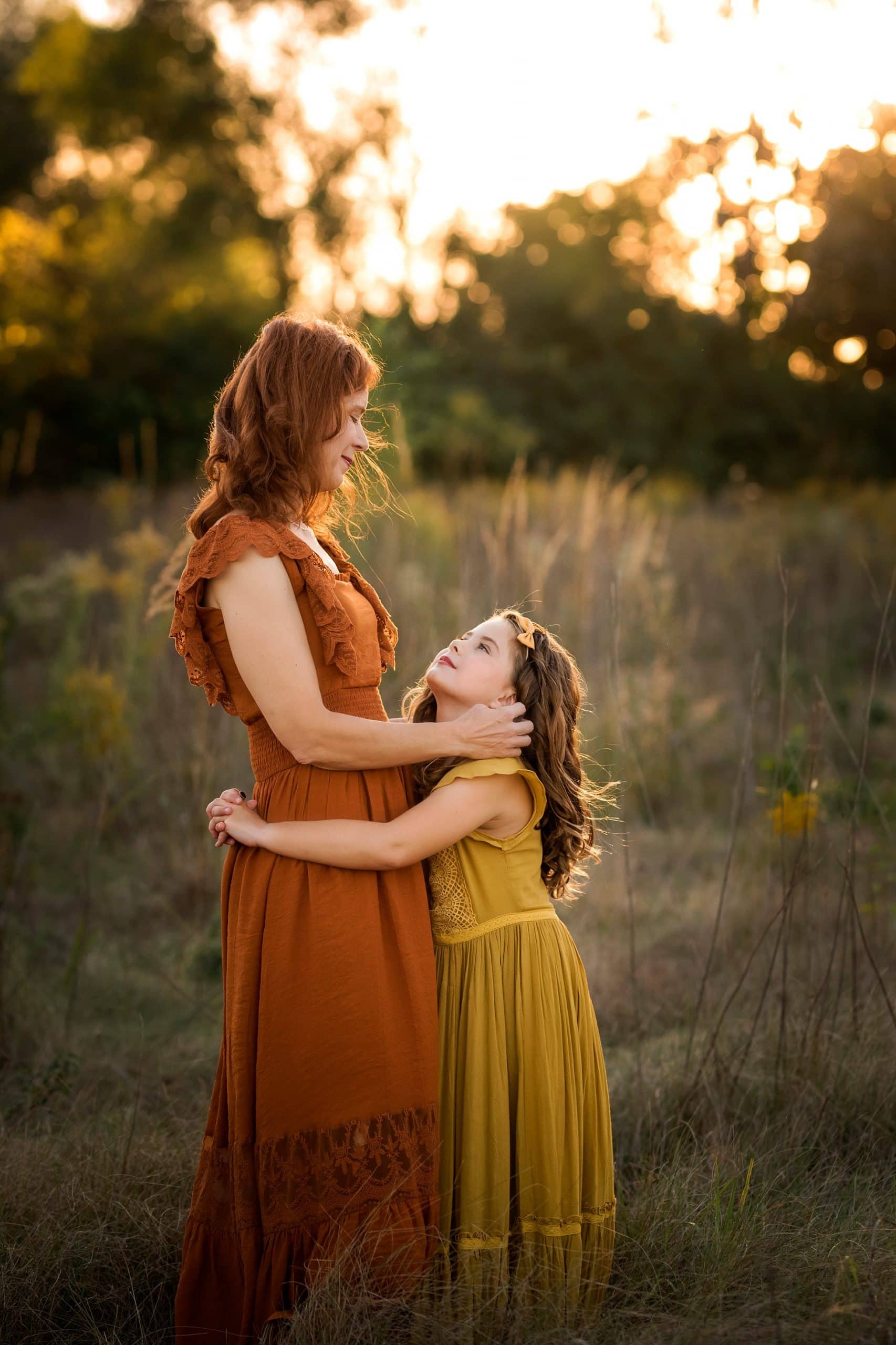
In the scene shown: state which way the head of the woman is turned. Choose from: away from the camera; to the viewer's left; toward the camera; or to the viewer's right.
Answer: to the viewer's right

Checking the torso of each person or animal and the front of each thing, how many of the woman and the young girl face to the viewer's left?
1

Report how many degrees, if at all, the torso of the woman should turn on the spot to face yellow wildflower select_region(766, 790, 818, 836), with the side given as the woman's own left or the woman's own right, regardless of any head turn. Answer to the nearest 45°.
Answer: approximately 45° to the woman's own left

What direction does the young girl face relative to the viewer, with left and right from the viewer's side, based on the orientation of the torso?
facing to the left of the viewer

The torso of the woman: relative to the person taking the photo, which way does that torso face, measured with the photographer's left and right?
facing to the right of the viewer

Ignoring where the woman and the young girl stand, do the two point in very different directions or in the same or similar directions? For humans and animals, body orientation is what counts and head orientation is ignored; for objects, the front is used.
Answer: very different directions

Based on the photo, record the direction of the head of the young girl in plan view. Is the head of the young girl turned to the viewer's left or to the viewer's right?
to the viewer's left
